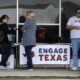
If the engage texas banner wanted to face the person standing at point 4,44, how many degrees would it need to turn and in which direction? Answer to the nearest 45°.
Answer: approximately 90° to its right

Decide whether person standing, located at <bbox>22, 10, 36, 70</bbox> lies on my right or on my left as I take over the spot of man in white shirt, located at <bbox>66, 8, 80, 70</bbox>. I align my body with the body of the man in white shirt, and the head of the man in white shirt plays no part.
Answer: on my right

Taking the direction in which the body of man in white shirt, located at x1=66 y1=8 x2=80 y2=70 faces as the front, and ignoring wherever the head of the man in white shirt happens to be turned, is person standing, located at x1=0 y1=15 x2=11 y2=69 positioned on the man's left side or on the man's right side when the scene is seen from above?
on the man's right side

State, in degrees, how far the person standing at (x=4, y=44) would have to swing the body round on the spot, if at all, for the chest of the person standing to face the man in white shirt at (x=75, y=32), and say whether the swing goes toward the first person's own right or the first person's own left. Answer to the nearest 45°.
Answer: approximately 45° to the first person's own left

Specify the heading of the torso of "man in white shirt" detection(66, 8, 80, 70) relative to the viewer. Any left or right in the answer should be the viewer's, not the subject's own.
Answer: facing the viewer

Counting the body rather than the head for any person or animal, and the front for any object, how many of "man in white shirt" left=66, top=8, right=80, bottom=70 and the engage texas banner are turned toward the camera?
2

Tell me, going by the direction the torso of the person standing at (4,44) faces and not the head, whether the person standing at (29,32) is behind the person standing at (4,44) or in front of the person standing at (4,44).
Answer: in front

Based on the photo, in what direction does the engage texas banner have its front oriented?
toward the camera

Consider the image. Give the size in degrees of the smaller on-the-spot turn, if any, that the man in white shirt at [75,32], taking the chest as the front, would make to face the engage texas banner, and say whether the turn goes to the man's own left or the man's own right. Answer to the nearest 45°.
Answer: approximately 90° to the man's own right

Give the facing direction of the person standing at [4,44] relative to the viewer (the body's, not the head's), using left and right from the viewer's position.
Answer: facing the viewer and to the right of the viewer
